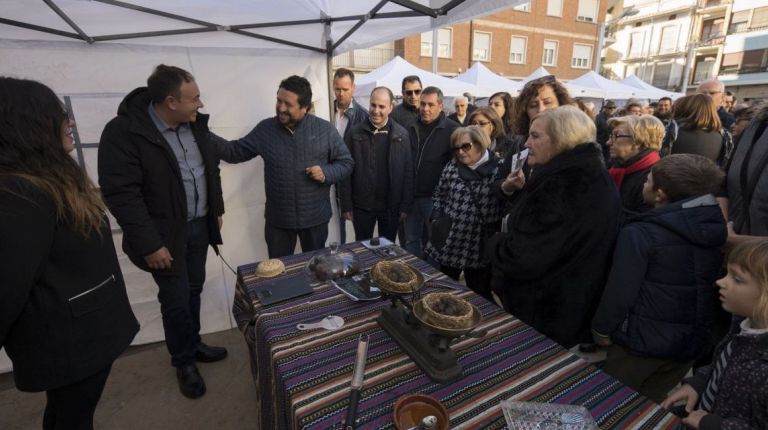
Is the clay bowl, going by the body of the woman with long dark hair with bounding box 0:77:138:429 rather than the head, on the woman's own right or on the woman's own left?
on the woman's own right

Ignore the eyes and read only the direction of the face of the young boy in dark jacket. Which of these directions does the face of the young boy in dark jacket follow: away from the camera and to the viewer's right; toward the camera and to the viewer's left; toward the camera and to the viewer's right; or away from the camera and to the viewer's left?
away from the camera and to the viewer's left

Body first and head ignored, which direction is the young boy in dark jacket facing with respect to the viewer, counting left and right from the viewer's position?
facing away from the viewer and to the left of the viewer

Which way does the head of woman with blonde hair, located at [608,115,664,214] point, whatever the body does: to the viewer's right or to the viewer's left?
to the viewer's left

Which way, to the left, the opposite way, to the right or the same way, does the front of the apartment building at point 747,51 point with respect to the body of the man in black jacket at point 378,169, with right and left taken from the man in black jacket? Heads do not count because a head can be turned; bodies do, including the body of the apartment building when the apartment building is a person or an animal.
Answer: to the right

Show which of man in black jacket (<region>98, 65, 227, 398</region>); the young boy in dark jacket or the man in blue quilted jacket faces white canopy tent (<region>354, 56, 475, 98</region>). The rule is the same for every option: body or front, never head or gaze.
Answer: the young boy in dark jacket

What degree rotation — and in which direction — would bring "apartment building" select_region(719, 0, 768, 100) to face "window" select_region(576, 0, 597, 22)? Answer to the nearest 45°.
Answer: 0° — it already faces it

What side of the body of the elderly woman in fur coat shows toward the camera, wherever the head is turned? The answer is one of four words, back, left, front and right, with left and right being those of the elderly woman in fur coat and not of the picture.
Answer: left

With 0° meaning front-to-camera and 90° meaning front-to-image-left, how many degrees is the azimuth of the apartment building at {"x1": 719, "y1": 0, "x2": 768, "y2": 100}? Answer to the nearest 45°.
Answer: approximately 45°
